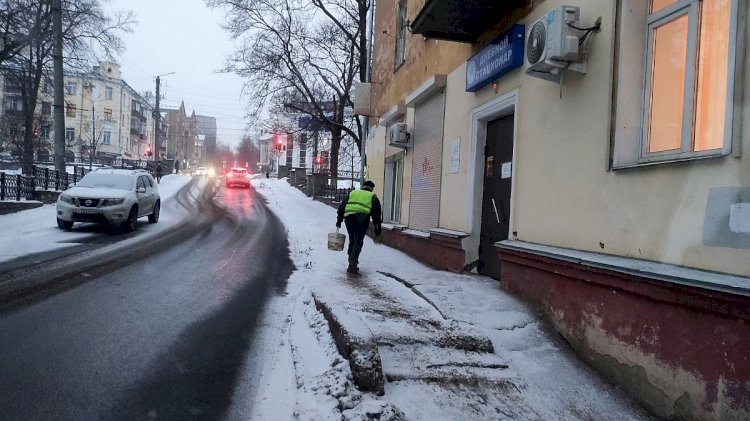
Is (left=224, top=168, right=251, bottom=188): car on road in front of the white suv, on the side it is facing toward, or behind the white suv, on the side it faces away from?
behind

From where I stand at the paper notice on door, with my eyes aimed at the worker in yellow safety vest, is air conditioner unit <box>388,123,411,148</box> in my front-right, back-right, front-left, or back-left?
front-right

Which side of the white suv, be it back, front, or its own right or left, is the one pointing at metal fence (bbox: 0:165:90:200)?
right

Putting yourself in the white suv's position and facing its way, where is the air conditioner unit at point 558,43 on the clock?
The air conditioner unit is roughly at 10 o'clock from the white suv.

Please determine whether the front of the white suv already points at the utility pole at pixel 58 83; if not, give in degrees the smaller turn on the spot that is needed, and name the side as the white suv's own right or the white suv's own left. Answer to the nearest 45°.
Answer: approximately 135° to the white suv's own right

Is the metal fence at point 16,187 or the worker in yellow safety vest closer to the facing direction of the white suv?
the worker in yellow safety vest

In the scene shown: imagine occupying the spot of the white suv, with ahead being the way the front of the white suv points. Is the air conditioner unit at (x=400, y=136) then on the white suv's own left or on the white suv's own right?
on the white suv's own left

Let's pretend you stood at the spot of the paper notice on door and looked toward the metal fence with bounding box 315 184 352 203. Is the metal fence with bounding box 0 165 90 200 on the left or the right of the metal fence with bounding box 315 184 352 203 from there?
left

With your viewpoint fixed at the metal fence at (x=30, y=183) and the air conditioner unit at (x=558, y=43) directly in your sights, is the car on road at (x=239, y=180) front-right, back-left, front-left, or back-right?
back-left

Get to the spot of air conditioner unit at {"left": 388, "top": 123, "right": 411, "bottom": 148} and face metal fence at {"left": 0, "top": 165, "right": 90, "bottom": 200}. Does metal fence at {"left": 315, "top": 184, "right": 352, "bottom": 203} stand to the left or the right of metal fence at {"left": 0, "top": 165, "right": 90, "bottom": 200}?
right

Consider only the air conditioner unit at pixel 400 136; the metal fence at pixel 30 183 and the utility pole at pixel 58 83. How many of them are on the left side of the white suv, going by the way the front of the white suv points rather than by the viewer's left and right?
1

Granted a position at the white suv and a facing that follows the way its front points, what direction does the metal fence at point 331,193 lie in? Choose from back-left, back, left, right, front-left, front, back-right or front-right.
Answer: back

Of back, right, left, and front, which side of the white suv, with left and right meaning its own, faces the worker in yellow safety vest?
left

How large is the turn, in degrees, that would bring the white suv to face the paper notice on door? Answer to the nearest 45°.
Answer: approximately 90° to its left
